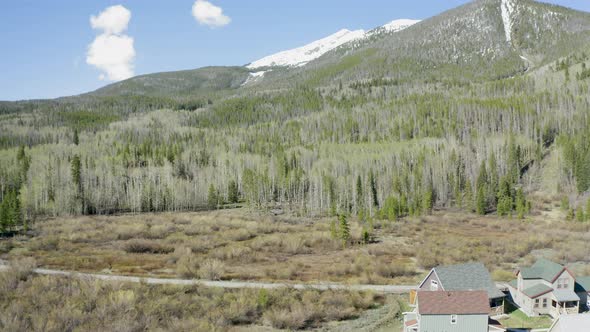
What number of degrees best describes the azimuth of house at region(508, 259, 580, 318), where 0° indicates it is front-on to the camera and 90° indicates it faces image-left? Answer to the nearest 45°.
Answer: approximately 315°

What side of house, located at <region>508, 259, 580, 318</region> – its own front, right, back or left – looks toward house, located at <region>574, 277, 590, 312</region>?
left

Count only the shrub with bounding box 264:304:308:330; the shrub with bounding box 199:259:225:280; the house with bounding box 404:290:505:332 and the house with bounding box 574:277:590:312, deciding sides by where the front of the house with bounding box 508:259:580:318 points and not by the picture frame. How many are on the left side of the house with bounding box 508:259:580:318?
1

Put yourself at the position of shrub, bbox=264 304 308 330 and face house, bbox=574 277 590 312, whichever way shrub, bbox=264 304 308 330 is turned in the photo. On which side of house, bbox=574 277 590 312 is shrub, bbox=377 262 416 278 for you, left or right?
left

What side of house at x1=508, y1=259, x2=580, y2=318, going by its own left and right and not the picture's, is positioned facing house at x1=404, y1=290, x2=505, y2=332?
right

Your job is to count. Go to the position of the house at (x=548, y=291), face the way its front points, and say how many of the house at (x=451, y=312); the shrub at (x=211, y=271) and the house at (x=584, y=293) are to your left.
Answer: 1

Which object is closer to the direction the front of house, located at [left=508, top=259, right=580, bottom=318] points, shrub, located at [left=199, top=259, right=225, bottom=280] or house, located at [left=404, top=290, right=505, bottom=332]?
the house

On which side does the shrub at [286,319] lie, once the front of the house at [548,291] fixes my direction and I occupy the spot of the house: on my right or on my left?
on my right
